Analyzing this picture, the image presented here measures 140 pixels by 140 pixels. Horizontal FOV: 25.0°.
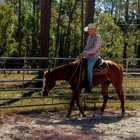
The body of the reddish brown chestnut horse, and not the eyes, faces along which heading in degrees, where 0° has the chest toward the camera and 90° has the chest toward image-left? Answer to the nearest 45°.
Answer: approximately 90°

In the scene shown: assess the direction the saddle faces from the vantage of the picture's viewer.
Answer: facing to the left of the viewer
